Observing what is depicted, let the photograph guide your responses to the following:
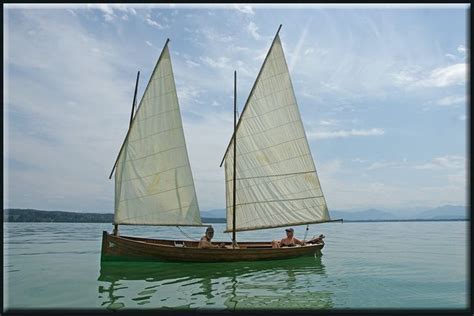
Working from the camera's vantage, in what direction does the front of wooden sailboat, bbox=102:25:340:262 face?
facing to the left of the viewer

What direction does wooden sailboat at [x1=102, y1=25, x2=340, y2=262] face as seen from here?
to the viewer's left
